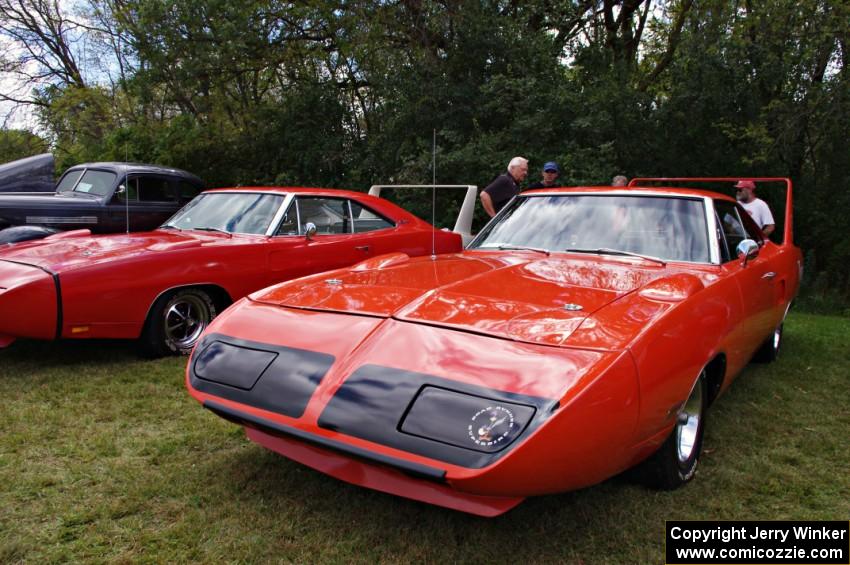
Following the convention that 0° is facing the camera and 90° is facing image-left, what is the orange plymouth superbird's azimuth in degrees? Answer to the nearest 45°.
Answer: approximately 45°

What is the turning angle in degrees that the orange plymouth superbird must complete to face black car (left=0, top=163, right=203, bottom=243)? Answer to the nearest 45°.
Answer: approximately 90° to its right

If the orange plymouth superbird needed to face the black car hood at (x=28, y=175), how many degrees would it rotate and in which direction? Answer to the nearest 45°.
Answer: approximately 90° to its right

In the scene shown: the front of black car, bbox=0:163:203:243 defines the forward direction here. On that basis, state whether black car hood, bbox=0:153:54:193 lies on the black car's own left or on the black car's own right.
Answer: on the black car's own right

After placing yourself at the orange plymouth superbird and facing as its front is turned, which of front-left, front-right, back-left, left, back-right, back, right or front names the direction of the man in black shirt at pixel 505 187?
back-right

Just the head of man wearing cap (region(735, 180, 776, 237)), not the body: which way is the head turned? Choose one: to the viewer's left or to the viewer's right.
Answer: to the viewer's left
